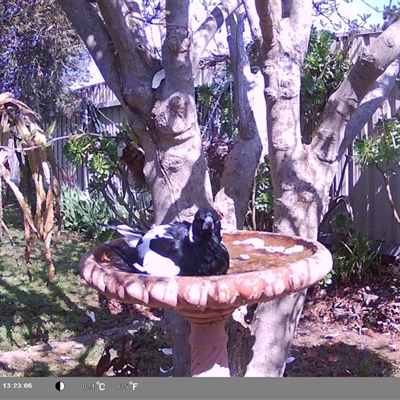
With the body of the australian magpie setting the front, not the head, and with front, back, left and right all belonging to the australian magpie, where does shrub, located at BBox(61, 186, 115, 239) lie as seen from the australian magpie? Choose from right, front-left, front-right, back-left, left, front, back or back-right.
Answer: back-left

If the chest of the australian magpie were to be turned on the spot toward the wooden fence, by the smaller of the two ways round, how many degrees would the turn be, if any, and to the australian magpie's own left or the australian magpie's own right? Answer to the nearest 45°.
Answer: approximately 90° to the australian magpie's own left

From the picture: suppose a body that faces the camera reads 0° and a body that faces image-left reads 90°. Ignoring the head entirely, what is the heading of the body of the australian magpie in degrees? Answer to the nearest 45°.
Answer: approximately 315°
